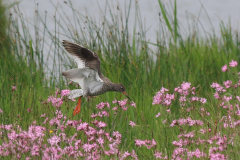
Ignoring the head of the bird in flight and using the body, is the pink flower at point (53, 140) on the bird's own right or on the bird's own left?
on the bird's own right

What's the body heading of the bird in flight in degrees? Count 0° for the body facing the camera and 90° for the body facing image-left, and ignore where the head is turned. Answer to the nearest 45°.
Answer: approximately 270°
